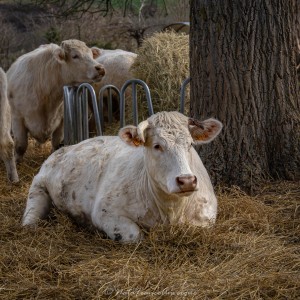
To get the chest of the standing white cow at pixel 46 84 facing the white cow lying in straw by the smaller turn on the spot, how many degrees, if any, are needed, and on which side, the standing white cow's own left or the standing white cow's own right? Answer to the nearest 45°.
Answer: approximately 45° to the standing white cow's own right

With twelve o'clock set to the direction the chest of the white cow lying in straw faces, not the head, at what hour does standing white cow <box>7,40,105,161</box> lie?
The standing white cow is roughly at 7 o'clock from the white cow lying in straw.

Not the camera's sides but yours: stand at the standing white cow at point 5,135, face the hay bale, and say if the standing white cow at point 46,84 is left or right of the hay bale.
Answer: left

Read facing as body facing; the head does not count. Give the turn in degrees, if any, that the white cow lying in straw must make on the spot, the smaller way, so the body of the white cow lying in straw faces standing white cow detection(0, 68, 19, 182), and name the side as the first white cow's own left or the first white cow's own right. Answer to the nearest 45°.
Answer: approximately 180°

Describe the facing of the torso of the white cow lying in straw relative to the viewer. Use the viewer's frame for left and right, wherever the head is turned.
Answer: facing the viewer and to the right of the viewer

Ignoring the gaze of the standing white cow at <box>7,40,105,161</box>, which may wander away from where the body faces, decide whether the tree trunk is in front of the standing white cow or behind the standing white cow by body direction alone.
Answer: in front

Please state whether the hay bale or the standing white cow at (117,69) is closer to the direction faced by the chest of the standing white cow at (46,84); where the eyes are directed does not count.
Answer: the hay bale

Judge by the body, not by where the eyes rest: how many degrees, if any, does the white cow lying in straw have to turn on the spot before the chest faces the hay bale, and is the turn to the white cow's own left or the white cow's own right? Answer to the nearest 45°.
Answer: approximately 135° to the white cow's own left
